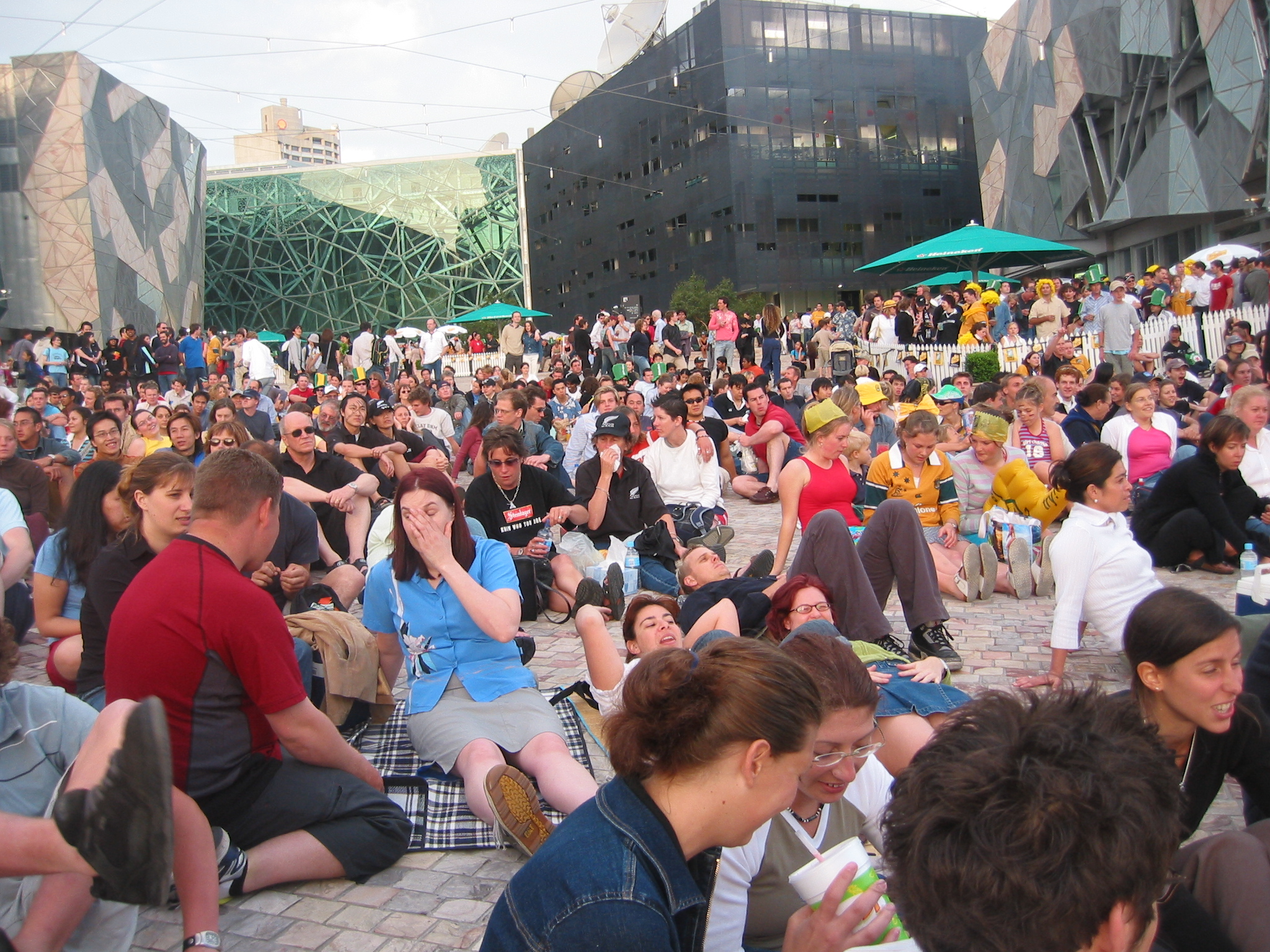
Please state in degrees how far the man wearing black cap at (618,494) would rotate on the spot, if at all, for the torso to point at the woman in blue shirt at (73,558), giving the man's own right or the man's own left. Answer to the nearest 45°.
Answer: approximately 45° to the man's own right

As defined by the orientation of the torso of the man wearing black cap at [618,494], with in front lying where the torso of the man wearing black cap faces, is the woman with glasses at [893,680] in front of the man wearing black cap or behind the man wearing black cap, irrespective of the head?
in front

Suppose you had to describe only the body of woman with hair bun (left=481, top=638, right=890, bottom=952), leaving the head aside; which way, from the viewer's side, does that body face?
to the viewer's right

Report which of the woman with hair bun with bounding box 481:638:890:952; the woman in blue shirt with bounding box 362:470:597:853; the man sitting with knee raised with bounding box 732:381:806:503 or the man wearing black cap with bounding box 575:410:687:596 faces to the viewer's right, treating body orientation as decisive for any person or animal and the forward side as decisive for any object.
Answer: the woman with hair bun

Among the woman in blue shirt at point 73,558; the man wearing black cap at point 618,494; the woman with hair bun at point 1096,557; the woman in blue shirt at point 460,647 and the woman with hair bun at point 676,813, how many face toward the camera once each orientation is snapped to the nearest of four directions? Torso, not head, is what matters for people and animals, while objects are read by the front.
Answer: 2

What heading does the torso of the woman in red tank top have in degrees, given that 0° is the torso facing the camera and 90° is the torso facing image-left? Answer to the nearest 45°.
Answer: approximately 315°

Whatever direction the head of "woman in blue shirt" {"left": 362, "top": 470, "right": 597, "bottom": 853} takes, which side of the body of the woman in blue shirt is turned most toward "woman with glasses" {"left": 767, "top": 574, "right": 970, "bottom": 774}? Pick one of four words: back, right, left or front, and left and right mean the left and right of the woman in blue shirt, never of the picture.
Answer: left

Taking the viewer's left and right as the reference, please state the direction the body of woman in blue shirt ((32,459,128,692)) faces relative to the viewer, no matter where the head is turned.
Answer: facing to the right of the viewer

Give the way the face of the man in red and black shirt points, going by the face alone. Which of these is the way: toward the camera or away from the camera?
away from the camera
